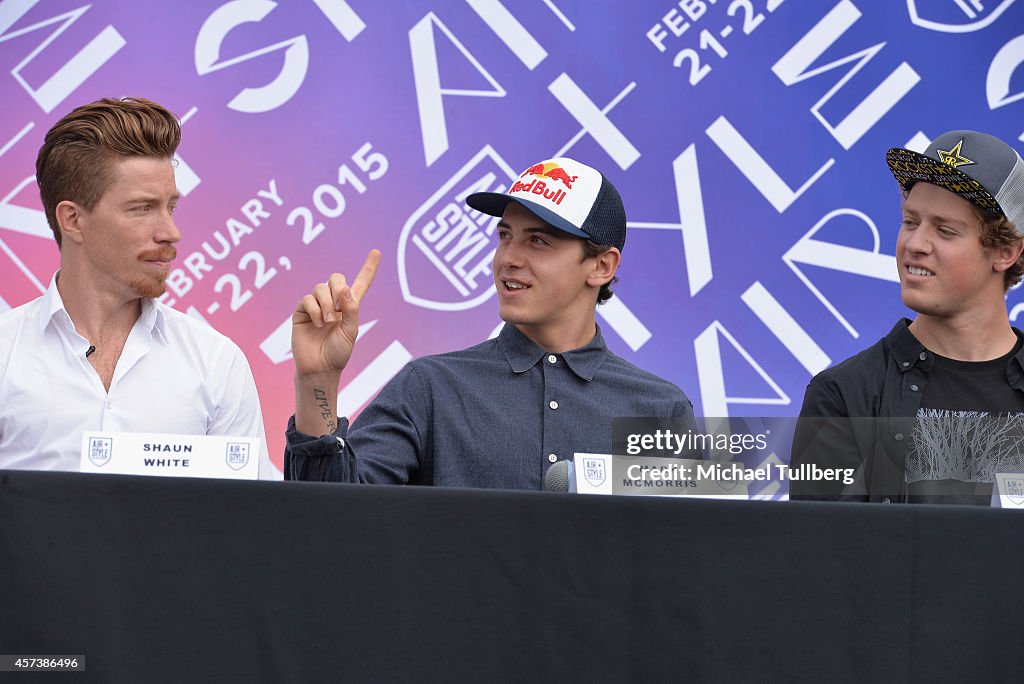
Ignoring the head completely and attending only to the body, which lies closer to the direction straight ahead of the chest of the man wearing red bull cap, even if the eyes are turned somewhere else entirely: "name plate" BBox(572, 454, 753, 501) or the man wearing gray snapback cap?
the name plate

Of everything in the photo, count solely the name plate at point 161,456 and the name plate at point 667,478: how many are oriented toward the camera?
2

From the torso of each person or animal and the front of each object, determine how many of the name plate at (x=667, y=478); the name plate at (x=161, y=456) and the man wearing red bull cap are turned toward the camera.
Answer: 3

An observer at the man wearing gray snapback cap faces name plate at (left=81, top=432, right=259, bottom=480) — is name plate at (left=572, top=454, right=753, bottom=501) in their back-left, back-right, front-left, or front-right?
front-left

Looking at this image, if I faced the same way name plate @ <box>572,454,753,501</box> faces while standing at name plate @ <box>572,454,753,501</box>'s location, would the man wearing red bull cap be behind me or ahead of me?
behind

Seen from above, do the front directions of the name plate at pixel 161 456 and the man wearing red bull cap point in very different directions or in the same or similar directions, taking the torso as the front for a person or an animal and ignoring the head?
same or similar directions

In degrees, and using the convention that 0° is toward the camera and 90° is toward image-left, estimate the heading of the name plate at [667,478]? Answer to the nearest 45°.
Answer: approximately 0°

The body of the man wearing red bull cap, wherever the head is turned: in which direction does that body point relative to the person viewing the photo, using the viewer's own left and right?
facing the viewer

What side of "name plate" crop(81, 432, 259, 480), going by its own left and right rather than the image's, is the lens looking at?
front

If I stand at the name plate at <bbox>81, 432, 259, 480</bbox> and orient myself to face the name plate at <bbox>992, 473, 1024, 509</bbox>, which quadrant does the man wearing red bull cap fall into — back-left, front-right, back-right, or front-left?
front-left

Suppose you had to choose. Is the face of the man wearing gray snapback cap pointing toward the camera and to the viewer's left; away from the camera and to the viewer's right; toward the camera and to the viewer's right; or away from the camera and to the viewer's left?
toward the camera and to the viewer's left

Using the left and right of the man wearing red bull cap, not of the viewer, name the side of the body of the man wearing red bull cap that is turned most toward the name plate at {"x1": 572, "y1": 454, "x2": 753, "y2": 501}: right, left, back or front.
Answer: front
